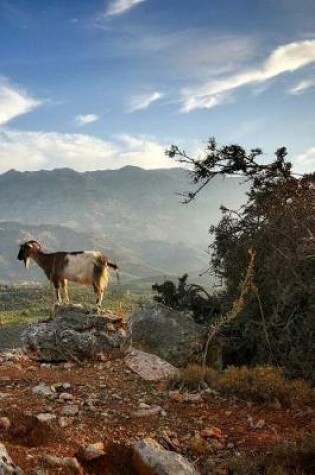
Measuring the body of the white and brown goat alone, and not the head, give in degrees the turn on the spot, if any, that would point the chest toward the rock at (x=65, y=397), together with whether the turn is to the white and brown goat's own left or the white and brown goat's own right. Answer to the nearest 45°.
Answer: approximately 90° to the white and brown goat's own left

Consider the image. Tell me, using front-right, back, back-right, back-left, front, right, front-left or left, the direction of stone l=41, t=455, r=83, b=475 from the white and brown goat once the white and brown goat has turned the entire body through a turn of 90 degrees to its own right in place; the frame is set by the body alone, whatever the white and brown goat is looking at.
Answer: back

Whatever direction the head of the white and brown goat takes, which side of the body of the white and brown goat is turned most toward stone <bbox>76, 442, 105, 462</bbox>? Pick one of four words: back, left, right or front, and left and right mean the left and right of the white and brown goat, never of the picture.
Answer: left

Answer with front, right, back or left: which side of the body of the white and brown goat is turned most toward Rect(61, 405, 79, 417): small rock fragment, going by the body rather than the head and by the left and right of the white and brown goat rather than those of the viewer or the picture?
left

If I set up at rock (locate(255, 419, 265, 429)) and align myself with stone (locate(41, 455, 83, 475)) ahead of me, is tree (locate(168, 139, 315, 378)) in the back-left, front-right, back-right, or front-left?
back-right

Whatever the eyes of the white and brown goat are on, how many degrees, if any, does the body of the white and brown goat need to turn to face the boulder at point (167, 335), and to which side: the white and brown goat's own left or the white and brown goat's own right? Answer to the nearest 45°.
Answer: approximately 135° to the white and brown goat's own left

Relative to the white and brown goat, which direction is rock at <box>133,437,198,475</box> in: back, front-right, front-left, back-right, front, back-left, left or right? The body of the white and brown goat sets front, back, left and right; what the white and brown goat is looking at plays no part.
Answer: left

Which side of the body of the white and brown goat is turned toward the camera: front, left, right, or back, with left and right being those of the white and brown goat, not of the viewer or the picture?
left

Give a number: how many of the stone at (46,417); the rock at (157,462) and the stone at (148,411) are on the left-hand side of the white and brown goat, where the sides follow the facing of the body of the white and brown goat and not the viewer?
3

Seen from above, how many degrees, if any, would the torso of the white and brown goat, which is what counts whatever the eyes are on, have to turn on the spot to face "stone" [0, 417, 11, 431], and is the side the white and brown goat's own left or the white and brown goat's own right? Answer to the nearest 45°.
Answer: approximately 90° to the white and brown goat's own left

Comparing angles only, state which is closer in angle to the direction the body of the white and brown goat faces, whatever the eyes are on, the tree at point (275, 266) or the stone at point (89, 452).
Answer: the stone

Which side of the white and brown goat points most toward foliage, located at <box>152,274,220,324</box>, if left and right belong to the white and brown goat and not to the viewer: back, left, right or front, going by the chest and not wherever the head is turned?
back
